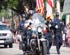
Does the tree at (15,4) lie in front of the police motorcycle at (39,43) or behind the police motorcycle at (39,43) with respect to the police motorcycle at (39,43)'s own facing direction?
behind

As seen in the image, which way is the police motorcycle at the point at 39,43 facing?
toward the camera
